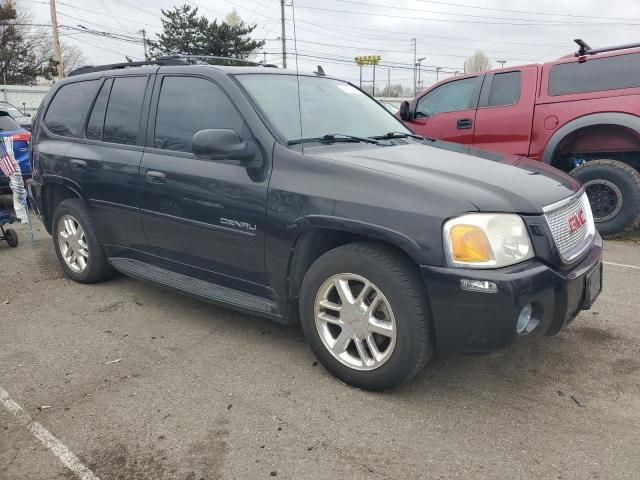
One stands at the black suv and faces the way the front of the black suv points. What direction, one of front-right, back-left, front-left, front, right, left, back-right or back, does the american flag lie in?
back

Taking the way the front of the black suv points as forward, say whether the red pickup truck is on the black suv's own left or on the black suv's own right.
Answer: on the black suv's own left

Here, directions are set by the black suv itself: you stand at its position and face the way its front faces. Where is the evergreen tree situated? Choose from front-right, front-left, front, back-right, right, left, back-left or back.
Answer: back-left

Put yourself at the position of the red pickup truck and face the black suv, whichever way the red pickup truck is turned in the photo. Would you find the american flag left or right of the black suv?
right

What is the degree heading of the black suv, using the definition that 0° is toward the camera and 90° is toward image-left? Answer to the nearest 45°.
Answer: approximately 315°
